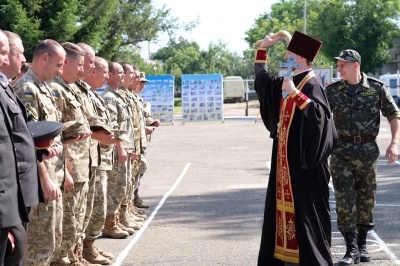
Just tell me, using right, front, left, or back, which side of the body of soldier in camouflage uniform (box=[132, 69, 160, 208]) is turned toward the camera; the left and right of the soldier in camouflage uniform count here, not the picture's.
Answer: right

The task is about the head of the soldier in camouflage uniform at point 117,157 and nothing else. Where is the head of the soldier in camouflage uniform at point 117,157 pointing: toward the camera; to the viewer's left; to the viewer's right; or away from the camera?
to the viewer's right

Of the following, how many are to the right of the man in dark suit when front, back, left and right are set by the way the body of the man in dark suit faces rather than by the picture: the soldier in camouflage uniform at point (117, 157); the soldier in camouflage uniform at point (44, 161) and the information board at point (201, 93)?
0

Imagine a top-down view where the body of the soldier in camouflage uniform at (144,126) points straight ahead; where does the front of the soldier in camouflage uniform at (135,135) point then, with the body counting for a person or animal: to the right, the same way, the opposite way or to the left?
the same way

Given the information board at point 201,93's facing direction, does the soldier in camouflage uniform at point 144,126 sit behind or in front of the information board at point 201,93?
in front

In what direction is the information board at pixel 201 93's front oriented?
toward the camera

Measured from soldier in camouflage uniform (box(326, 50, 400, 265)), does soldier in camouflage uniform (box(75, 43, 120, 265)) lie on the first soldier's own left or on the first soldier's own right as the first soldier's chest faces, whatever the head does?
on the first soldier's own right

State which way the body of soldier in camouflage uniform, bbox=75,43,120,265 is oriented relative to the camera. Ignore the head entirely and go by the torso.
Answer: to the viewer's right

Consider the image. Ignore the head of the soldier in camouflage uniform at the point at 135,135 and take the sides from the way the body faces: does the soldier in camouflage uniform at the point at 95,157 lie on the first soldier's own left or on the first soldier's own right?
on the first soldier's own right

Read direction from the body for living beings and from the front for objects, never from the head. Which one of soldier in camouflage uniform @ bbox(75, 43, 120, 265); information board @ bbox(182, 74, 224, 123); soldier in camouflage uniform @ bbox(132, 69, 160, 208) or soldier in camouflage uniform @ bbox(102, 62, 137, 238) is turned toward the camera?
the information board

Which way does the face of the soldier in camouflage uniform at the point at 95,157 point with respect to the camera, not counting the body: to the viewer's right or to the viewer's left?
to the viewer's right

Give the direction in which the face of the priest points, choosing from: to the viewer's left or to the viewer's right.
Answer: to the viewer's left

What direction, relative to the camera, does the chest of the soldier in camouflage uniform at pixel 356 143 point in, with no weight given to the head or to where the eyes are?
toward the camera

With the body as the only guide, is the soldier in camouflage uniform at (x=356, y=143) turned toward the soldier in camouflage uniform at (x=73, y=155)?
no

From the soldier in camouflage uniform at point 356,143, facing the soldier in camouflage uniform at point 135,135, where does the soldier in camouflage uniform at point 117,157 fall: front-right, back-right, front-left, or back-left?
front-left

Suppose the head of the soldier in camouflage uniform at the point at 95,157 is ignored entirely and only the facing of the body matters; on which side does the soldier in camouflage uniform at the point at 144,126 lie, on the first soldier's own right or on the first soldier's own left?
on the first soldier's own left

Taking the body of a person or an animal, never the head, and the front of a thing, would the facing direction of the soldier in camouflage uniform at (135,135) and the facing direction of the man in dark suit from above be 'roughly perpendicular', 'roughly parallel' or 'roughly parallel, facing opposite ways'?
roughly parallel

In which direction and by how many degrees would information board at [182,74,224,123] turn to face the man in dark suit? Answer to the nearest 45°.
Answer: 0° — it already faces them

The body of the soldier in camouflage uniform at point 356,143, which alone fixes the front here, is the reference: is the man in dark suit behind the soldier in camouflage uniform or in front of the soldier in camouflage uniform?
in front
